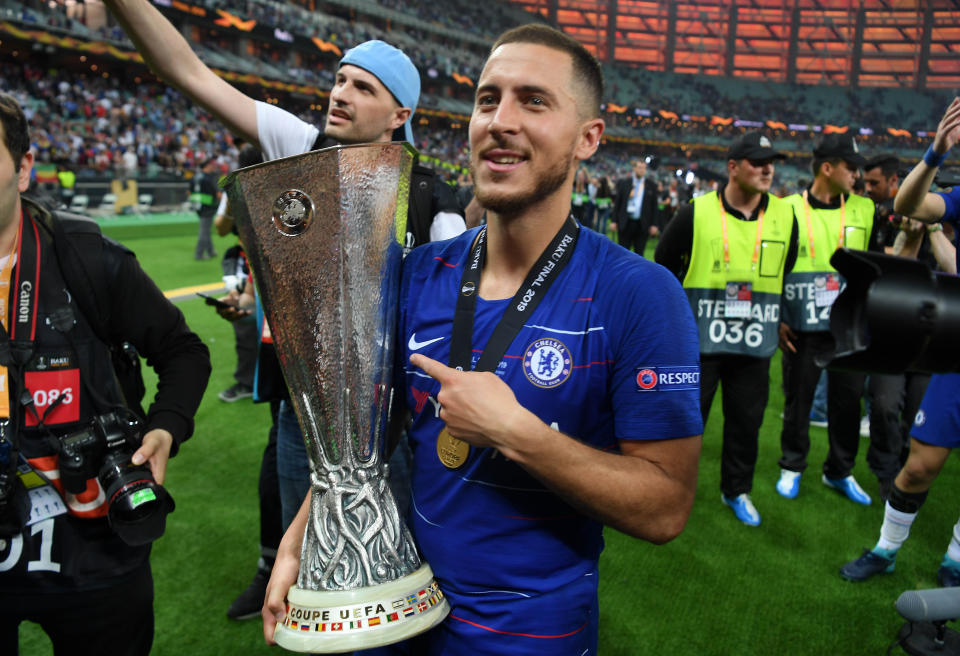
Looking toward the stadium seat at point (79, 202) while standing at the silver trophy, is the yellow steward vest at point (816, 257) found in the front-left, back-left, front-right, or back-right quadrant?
front-right

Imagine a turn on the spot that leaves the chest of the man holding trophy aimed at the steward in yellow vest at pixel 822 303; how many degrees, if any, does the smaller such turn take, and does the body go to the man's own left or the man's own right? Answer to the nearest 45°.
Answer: approximately 180°

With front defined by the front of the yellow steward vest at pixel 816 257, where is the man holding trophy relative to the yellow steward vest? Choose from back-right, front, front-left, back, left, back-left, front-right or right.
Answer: front

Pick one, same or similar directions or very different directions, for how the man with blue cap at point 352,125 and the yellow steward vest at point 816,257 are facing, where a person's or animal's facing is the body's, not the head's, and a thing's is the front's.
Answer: same or similar directions

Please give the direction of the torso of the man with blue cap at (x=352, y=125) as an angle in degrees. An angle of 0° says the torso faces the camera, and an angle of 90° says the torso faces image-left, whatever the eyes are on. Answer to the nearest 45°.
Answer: approximately 45°

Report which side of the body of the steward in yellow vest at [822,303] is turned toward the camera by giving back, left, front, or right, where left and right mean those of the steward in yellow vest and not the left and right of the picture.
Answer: front

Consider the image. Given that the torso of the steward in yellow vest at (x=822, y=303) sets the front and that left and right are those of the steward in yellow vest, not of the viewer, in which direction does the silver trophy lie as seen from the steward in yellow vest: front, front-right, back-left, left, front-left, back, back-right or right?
front

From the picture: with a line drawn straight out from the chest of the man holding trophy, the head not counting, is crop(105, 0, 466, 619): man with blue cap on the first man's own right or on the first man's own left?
on the first man's own right

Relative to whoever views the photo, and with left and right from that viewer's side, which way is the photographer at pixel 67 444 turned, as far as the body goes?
facing the viewer

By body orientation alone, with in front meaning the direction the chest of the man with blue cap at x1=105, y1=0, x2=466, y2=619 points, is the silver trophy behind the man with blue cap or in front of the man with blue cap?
in front

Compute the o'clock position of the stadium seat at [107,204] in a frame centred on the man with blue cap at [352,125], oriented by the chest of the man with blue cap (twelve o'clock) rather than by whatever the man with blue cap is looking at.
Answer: The stadium seat is roughly at 4 o'clock from the man with blue cap.
